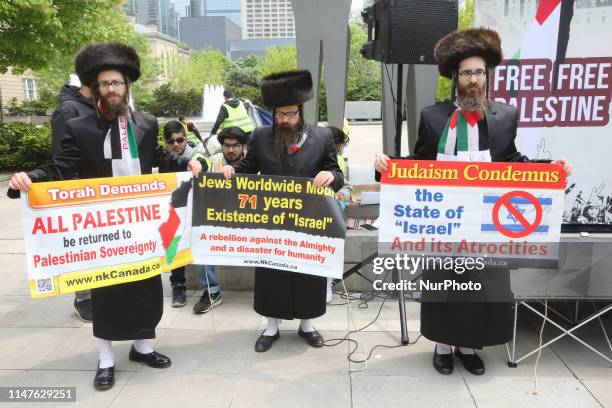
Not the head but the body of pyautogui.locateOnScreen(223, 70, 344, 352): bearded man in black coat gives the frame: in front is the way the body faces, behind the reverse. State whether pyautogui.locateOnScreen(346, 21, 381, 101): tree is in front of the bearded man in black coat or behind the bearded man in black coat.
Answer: behind

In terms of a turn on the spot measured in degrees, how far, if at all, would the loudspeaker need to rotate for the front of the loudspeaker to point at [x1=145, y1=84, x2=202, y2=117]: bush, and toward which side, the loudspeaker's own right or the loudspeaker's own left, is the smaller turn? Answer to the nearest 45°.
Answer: approximately 180°

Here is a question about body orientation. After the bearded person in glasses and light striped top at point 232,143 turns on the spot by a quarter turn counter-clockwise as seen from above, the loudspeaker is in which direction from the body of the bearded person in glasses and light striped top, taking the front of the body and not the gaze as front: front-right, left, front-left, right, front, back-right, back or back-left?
front

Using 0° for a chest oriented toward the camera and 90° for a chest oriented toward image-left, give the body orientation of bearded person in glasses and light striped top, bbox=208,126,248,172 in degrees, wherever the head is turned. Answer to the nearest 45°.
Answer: approximately 0°

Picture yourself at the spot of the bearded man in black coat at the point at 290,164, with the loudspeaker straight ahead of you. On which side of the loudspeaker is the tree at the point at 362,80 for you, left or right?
left

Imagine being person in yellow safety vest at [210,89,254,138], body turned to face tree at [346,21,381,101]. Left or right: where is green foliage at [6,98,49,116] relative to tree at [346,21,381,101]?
left

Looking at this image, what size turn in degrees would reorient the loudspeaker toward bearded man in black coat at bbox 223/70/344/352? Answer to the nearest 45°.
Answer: approximately 90° to its right

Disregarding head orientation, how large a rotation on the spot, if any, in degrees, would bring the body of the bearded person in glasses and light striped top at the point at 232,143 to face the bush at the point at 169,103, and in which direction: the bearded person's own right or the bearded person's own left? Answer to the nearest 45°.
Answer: approximately 180°

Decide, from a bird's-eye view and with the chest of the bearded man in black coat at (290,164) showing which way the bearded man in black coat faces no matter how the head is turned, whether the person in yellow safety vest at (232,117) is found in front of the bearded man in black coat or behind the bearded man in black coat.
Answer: behind

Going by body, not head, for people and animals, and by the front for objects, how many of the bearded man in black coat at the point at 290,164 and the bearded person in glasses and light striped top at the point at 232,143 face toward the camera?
2

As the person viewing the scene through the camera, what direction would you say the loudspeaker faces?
facing the viewer and to the right of the viewer
